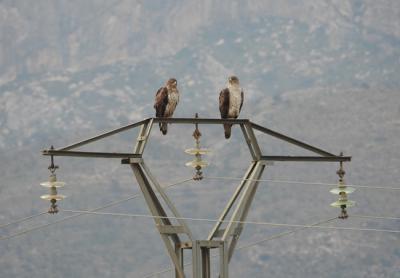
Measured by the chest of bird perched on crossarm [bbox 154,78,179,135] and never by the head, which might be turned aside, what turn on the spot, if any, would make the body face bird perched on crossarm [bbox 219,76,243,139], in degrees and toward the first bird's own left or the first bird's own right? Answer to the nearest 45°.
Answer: approximately 45° to the first bird's own left

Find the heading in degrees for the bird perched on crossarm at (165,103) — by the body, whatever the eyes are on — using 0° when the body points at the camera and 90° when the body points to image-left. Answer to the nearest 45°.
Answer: approximately 315°

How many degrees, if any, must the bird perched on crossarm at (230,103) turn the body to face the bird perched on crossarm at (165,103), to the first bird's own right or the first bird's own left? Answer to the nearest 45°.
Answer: approximately 135° to the first bird's own right

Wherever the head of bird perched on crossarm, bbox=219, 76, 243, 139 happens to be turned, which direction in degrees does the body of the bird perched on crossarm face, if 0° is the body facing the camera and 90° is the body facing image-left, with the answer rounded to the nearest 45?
approximately 315°
